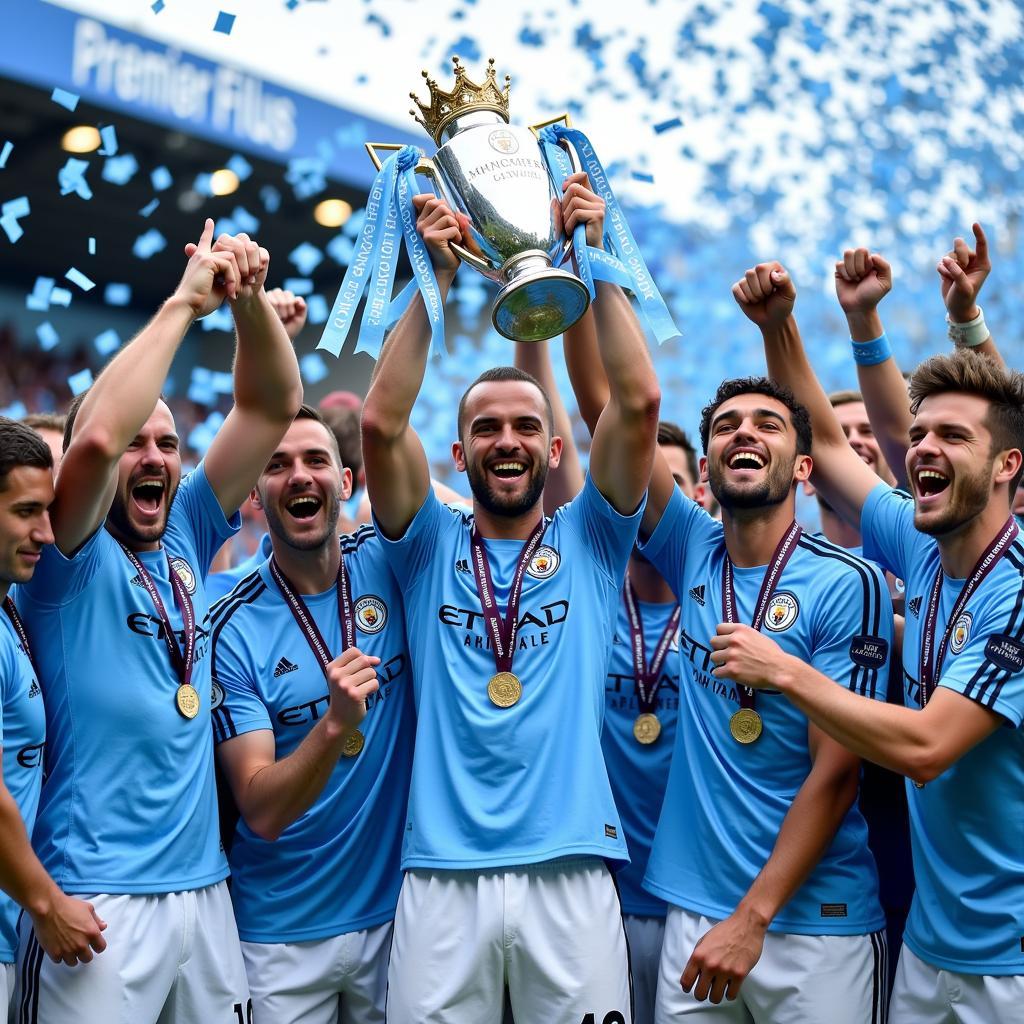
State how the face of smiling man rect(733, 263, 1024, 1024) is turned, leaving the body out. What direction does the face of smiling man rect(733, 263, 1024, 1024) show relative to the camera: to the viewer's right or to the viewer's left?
to the viewer's left

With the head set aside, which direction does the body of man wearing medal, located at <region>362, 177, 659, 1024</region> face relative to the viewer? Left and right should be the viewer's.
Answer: facing the viewer

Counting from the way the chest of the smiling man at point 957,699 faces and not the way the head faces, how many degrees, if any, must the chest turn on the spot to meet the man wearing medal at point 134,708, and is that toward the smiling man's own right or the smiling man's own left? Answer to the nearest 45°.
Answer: approximately 45° to the smiling man's own right

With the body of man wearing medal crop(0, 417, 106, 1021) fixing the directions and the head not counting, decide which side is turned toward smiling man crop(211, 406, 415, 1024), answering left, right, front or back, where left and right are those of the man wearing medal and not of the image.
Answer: left

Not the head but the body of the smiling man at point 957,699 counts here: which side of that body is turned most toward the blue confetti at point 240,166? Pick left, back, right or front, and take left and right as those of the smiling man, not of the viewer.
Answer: right

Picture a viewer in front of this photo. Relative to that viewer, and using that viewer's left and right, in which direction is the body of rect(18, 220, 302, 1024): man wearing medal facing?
facing the viewer and to the right of the viewer

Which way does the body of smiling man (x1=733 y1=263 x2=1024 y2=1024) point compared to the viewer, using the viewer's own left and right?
facing the viewer and to the left of the viewer
